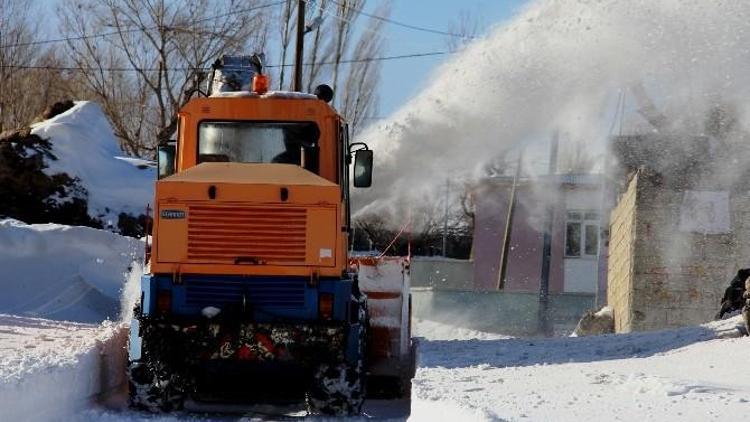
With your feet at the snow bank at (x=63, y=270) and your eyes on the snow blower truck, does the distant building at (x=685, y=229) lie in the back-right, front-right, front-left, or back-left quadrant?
front-left

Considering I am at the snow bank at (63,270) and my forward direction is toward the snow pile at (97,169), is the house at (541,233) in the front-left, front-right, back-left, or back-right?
front-right

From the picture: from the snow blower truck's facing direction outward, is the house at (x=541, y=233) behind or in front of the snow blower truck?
in front

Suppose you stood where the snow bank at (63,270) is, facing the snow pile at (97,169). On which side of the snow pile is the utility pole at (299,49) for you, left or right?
right

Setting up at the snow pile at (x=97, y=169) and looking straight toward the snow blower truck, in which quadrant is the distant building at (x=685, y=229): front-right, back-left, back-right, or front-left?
front-left

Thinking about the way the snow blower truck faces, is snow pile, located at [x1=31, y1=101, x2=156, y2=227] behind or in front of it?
in front

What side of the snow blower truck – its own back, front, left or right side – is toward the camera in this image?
back

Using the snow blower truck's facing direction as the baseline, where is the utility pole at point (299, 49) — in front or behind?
in front

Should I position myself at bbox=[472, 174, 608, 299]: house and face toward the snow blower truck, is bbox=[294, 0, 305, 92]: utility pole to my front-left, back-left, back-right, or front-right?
front-right

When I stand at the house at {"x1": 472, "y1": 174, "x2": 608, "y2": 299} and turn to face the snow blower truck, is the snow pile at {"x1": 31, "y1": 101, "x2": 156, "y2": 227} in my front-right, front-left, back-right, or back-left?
front-right
